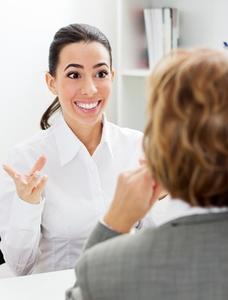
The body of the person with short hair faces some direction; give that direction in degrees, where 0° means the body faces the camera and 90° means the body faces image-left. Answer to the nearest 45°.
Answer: approximately 135°

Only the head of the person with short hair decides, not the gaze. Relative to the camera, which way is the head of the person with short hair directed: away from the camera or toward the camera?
away from the camera

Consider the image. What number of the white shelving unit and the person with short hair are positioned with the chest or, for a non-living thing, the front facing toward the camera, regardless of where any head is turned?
1

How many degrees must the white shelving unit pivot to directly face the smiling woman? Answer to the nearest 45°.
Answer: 0° — it already faces them

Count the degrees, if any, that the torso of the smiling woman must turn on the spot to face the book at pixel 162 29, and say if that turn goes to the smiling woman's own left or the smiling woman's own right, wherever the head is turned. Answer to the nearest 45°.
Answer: approximately 90° to the smiling woman's own left

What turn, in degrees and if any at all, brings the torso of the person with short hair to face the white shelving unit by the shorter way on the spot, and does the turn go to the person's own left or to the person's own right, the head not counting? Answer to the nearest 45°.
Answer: approximately 45° to the person's own right

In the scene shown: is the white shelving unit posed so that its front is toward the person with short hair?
yes
